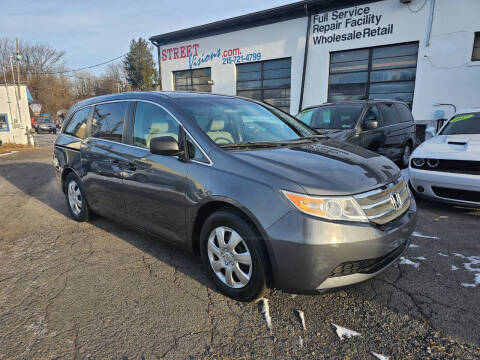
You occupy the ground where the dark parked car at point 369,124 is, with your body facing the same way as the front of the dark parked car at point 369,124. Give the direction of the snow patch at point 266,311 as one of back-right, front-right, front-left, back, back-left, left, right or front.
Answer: front-left

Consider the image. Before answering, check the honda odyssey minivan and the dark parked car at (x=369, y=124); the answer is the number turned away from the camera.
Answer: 0

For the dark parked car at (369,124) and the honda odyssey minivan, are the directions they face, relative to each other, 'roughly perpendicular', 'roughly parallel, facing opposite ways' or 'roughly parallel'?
roughly perpendicular

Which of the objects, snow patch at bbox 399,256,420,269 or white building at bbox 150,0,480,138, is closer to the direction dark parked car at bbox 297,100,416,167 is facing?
the snow patch

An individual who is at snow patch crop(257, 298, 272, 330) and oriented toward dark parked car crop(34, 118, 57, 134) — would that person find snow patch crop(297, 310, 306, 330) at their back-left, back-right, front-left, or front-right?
back-right

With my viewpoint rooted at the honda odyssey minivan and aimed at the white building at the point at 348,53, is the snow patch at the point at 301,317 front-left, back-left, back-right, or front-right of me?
back-right

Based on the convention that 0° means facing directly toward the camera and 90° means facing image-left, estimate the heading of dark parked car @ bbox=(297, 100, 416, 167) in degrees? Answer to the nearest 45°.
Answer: approximately 45°

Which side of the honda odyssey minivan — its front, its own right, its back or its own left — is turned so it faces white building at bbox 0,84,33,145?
back

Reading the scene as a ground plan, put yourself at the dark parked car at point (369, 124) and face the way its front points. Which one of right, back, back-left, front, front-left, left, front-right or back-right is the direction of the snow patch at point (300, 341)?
front-left

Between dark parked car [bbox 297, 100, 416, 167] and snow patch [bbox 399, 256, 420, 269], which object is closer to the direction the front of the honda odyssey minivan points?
the snow patch

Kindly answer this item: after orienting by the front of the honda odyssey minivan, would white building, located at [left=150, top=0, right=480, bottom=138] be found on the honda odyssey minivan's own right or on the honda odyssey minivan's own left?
on the honda odyssey minivan's own left

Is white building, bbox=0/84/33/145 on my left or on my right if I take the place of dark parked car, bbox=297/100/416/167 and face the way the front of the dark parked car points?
on my right

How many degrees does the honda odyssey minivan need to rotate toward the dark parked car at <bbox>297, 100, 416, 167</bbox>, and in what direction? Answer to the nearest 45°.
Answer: approximately 90° to its left

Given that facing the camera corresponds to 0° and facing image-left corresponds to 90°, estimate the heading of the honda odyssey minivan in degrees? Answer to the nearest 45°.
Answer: approximately 315°
